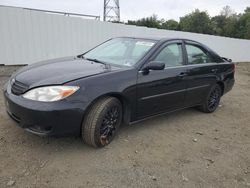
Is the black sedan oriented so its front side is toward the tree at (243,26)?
no

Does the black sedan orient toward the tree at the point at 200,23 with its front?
no

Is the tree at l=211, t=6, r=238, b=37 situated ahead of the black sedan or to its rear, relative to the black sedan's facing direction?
to the rear

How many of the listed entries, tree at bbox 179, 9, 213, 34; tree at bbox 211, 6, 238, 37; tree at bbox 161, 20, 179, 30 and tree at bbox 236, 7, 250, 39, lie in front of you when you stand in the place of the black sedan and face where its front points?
0

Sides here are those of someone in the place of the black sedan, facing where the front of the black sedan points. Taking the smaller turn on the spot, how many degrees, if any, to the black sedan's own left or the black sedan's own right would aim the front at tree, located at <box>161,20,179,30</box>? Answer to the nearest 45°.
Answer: approximately 135° to the black sedan's own right

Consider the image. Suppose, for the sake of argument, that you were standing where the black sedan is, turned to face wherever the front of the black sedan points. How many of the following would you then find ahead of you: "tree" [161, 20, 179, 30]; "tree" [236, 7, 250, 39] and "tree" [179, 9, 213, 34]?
0

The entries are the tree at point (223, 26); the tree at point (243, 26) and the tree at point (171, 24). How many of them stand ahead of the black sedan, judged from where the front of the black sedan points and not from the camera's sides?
0

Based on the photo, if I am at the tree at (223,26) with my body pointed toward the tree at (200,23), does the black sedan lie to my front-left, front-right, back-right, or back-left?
front-left

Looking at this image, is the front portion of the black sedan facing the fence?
no
